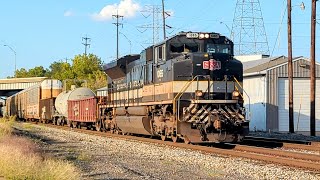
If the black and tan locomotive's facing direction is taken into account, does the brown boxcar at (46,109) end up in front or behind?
behind

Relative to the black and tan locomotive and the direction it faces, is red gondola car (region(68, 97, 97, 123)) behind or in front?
behind

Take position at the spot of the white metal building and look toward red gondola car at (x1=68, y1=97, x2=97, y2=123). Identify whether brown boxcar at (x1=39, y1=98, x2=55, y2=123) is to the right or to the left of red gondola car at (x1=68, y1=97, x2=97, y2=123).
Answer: right

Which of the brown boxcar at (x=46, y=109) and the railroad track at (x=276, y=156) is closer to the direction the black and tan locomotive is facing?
the railroad track

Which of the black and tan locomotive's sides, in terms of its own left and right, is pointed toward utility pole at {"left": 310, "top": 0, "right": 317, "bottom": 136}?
left

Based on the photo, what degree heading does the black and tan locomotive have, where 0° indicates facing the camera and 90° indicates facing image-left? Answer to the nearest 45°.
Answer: approximately 315°

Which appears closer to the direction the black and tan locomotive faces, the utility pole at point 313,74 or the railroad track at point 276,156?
the railroad track
